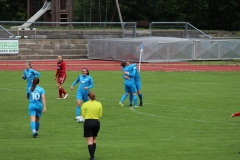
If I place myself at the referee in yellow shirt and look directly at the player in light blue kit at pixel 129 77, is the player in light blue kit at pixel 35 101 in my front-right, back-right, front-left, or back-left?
front-left

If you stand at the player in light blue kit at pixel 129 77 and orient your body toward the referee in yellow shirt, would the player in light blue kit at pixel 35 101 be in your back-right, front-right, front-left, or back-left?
front-right

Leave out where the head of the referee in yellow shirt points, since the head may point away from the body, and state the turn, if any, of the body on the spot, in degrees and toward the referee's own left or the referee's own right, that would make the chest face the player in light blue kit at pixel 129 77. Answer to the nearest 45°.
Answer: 0° — they already face them

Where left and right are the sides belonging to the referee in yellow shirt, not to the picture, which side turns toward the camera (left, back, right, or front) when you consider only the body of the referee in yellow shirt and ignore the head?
back

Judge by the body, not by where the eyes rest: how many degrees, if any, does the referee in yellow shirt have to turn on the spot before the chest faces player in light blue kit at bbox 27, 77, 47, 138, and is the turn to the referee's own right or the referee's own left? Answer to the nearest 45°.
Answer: approximately 45° to the referee's own left
